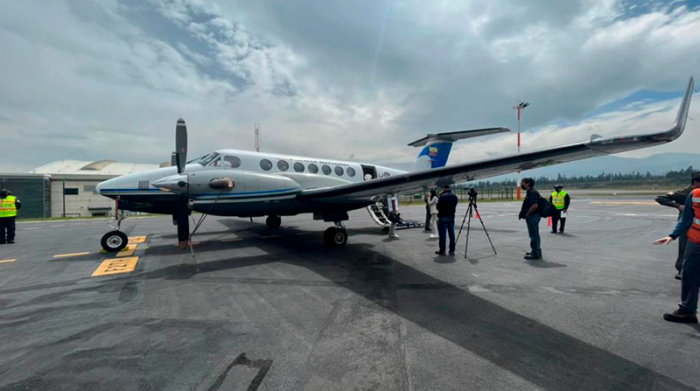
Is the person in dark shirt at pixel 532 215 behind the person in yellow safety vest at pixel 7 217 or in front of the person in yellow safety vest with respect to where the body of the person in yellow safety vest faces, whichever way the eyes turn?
behind

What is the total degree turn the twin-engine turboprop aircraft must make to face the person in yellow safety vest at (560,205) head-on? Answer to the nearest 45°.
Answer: approximately 180°

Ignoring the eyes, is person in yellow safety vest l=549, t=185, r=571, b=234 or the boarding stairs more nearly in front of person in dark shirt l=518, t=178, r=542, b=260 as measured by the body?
the boarding stairs

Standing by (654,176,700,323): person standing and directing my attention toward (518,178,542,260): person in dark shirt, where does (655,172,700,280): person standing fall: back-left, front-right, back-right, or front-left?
front-right

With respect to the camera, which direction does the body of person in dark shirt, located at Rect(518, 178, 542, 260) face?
to the viewer's left

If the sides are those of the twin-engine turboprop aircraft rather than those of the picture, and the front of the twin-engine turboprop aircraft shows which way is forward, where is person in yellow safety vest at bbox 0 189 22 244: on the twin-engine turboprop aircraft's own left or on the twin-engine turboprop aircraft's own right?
on the twin-engine turboprop aircraft's own right

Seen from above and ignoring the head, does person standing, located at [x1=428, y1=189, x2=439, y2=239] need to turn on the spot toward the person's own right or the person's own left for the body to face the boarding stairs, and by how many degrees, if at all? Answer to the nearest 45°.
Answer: approximately 45° to the person's own right

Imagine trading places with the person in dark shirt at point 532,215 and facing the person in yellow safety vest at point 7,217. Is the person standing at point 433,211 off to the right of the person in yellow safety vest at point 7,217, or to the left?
right

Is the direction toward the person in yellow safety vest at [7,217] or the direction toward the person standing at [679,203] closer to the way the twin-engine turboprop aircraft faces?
the person in yellow safety vest

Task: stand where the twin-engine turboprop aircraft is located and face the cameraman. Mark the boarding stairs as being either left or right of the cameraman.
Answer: left
